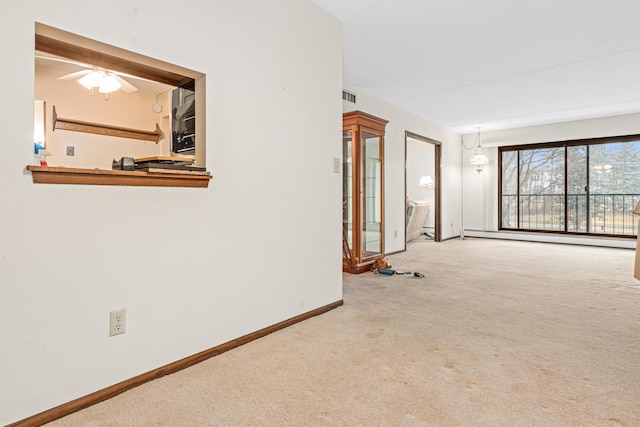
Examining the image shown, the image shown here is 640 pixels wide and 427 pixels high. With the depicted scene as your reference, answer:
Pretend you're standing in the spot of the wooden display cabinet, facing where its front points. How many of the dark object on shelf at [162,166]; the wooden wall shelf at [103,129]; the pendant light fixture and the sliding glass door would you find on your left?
2

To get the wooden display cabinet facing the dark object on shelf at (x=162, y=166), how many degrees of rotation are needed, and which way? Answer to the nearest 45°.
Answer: approximately 45° to its right

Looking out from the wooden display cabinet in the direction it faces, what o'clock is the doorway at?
The doorway is roughly at 8 o'clock from the wooden display cabinet.

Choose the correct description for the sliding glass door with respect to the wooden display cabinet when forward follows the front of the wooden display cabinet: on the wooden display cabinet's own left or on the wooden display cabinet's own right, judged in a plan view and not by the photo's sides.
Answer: on the wooden display cabinet's own left

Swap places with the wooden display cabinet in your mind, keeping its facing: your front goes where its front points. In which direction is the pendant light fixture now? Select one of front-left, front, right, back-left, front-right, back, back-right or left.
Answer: left

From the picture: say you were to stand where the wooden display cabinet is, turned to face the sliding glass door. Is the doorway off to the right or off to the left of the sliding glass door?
left

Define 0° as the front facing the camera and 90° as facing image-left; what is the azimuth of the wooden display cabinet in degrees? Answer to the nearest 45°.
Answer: approximately 315°

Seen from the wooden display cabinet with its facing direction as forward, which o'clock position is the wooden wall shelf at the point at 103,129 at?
The wooden wall shelf is roughly at 4 o'clock from the wooden display cabinet.

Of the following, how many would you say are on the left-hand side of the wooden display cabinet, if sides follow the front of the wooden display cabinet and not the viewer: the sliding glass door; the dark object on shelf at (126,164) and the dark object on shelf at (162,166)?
1

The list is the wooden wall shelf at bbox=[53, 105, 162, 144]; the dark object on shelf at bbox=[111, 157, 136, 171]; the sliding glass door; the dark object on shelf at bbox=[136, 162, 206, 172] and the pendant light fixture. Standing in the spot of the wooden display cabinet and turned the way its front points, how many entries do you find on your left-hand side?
2
